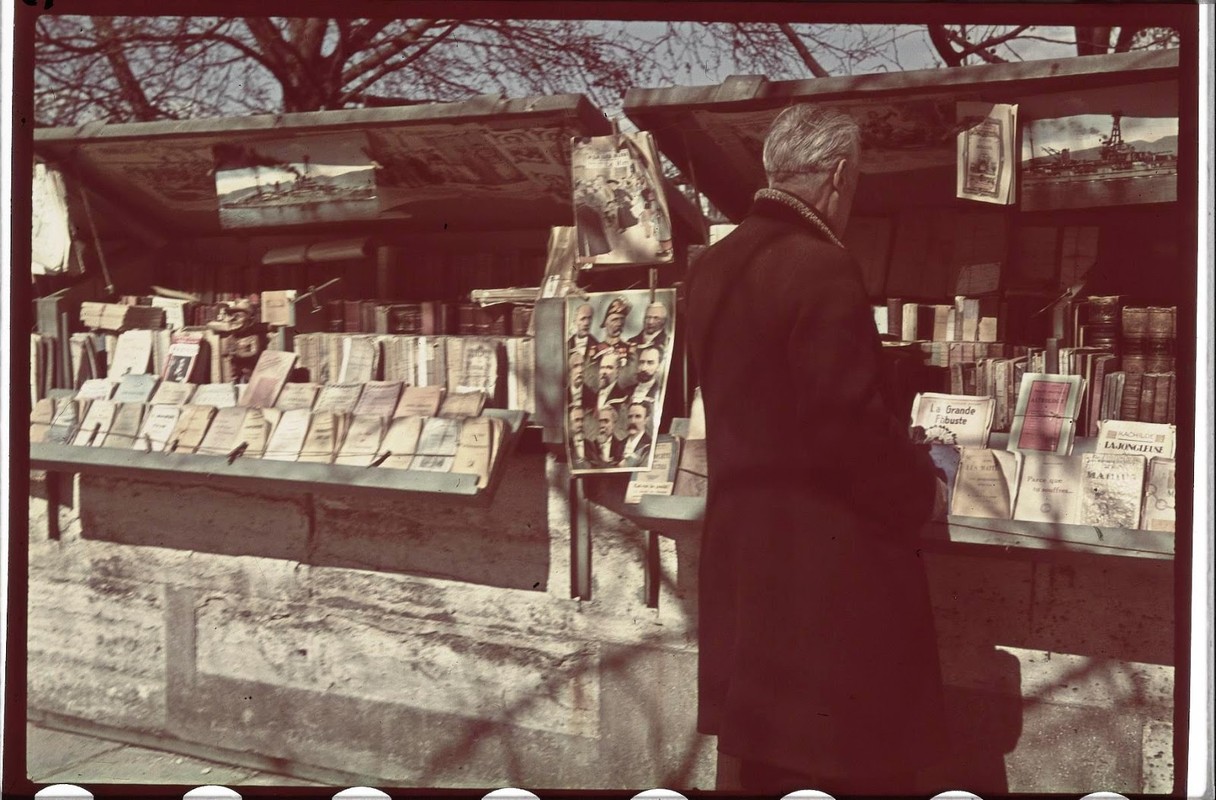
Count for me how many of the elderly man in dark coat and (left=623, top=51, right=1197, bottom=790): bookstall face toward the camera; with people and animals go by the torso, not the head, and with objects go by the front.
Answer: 1

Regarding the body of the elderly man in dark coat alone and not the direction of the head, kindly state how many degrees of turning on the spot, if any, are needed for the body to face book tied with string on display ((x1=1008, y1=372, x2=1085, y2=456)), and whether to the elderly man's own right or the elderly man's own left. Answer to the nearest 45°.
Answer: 0° — they already face it

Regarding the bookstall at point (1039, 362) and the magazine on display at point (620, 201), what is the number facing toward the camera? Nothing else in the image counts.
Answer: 2

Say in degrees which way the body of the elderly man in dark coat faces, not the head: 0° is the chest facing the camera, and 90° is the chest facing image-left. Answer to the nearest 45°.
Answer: approximately 225°

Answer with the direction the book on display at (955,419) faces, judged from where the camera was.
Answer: facing the viewer

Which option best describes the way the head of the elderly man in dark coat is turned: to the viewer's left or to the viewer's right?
to the viewer's right

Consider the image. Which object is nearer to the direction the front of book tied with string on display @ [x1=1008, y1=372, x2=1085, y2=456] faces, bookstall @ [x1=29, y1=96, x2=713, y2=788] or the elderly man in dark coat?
the elderly man in dark coat

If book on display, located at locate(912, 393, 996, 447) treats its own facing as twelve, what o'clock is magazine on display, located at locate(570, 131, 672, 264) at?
magazine on display, located at locate(570, 131, 672, 264) is roughly at 3 o'clock from book on display, located at locate(912, 393, 996, 447).

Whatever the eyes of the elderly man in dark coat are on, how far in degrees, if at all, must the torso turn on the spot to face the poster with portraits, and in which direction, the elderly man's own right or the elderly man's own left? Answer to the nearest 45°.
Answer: approximately 90° to the elderly man's own left

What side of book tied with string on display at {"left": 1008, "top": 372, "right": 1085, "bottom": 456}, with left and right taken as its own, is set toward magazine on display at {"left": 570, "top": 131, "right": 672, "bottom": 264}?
right

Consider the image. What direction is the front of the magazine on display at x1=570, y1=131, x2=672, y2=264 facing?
toward the camera
